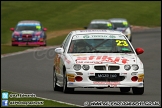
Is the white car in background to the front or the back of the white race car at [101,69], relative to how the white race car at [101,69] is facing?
to the back

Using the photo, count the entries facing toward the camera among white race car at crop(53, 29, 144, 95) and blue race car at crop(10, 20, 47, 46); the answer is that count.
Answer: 2

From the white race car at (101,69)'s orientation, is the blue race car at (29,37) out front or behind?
behind

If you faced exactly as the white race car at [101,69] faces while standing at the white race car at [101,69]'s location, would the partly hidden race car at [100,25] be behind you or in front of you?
behind

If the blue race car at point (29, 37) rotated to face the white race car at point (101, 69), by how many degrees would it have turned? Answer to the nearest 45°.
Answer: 0° — it already faces it

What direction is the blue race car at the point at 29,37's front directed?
toward the camera
